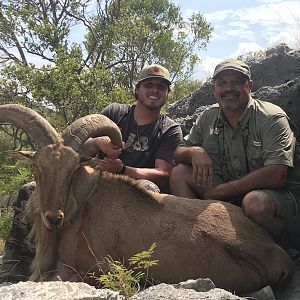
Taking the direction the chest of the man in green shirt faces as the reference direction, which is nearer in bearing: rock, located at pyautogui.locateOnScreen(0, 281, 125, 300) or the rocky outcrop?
the rock

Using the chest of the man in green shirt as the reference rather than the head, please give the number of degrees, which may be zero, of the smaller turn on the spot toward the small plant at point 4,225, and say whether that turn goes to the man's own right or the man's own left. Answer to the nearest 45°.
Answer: approximately 90° to the man's own right

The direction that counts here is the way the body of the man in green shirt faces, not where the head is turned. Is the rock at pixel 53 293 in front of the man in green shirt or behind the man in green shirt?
in front

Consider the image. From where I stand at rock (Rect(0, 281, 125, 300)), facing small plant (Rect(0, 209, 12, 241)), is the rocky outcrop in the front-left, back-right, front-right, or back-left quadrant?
front-right

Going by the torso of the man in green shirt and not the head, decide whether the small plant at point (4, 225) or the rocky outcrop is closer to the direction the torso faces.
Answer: the small plant

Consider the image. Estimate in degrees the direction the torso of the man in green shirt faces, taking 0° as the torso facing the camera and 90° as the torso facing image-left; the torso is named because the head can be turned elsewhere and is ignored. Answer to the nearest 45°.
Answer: approximately 45°
